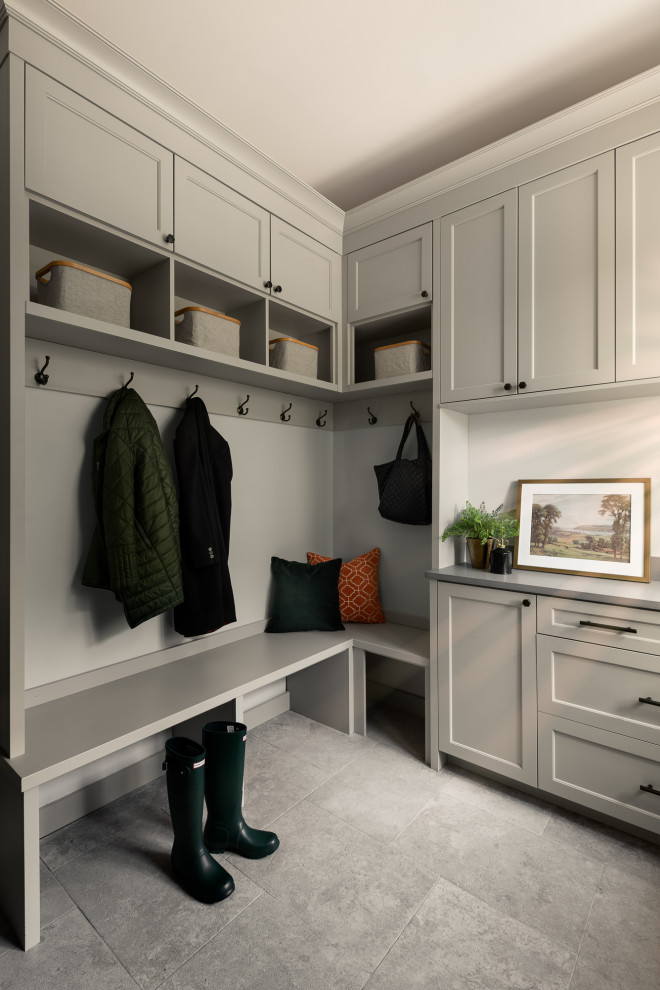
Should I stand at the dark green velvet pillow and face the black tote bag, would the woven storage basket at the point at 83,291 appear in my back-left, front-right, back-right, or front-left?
back-right

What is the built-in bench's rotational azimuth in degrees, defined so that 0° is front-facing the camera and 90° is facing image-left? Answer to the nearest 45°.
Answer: approximately 315°

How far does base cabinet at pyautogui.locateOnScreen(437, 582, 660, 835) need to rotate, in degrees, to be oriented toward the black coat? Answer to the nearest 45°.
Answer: approximately 45° to its right

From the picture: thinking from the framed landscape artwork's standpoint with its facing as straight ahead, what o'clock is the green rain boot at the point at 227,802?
The green rain boot is roughly at 12 o'clock from the framed landscape artwork.

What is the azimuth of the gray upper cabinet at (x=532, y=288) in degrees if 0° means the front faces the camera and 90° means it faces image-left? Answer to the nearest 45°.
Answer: approximately 45°

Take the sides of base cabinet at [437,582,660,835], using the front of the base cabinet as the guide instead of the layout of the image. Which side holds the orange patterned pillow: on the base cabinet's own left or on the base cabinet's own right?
on the base cabinet's own right
